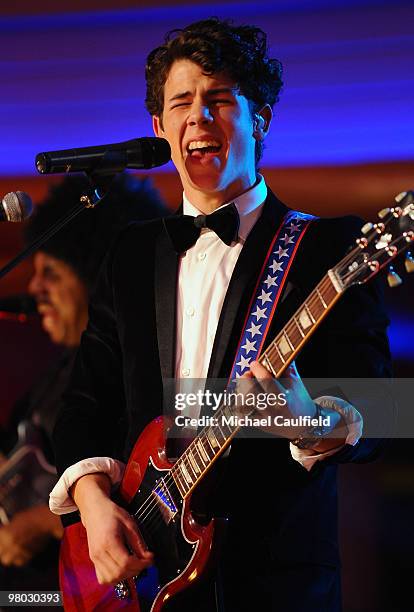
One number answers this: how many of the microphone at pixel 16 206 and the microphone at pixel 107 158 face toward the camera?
0

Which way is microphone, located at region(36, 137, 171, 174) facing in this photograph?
to the viewer's right

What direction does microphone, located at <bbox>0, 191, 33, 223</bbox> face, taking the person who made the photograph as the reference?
facing to the right of the viewer

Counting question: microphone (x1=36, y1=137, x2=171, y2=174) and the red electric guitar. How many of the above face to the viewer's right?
1

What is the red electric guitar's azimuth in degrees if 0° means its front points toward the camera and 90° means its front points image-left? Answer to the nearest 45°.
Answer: approximately 0°
